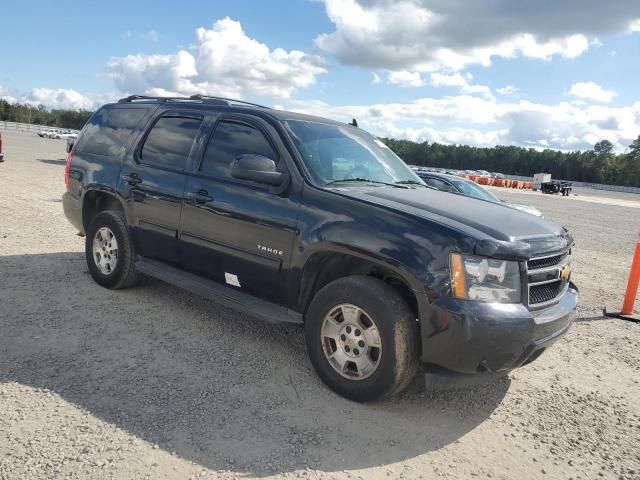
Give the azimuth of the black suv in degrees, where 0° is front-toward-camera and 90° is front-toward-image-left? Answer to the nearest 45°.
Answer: approximately 315°

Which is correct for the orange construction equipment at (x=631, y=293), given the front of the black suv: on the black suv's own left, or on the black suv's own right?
on the black suv's own left
